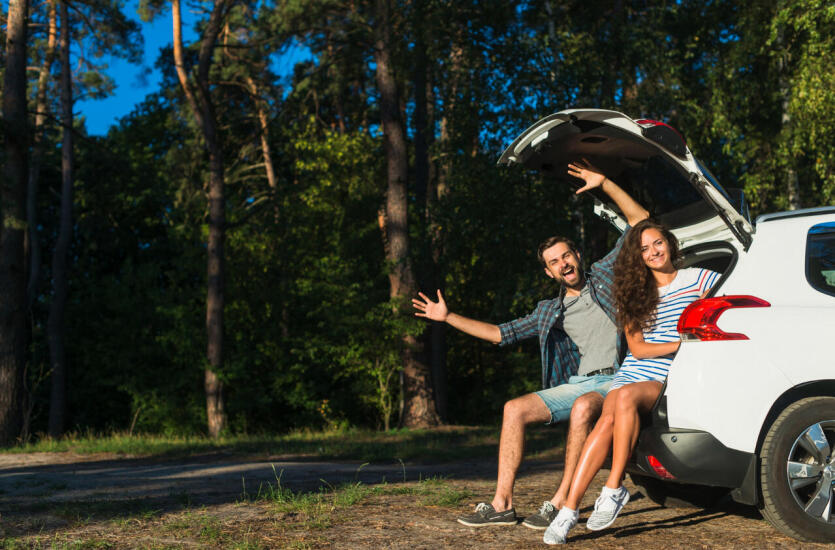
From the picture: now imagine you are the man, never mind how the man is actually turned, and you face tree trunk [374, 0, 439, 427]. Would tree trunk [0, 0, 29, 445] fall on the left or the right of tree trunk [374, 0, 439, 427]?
left

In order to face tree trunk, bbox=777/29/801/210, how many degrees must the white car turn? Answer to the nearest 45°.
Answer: approximately 90° to its left

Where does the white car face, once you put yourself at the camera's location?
facing to the right of the viewer

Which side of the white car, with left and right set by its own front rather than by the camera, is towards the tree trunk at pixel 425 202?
left

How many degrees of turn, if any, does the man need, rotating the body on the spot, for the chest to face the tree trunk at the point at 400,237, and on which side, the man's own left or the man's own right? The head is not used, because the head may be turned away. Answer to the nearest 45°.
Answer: approximately 135° to the man's own right

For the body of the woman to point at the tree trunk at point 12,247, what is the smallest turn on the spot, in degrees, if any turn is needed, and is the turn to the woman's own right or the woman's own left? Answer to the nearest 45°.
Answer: approximately 90° to the woman's own right

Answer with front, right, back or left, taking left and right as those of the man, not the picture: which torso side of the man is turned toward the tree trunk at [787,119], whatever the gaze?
back

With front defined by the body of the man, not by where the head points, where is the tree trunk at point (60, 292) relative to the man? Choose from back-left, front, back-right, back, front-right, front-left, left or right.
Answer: right

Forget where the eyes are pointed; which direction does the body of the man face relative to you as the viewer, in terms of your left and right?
facing the viewer and to the left of the viewer
